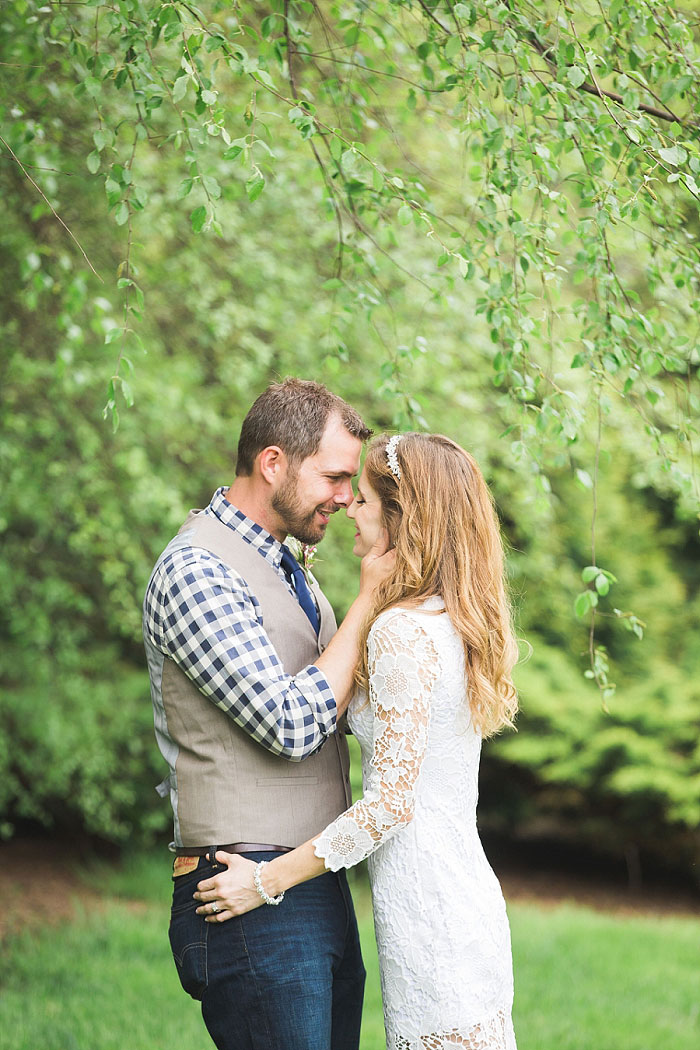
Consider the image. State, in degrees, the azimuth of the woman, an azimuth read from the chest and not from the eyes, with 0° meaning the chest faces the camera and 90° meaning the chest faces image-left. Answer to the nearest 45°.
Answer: approximately 90°
